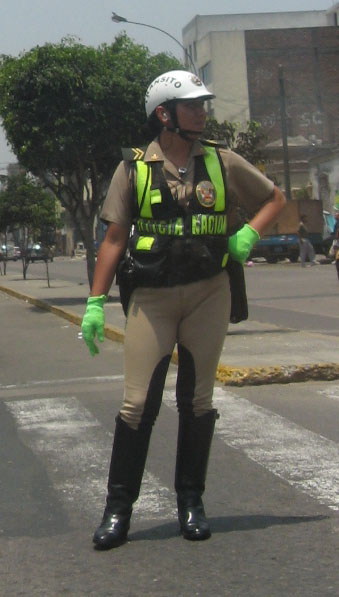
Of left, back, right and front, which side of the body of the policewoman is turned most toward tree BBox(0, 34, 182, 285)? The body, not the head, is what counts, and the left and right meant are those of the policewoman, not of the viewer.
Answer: back

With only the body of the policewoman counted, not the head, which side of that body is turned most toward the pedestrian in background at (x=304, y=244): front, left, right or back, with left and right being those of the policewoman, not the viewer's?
back

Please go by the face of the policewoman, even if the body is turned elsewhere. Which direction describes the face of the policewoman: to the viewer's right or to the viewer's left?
to the viewer's right

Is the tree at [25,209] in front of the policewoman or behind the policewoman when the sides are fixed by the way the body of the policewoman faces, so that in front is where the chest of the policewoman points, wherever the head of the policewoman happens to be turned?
behind

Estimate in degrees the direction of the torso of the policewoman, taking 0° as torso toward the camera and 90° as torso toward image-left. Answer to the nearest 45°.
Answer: approximately 0°
